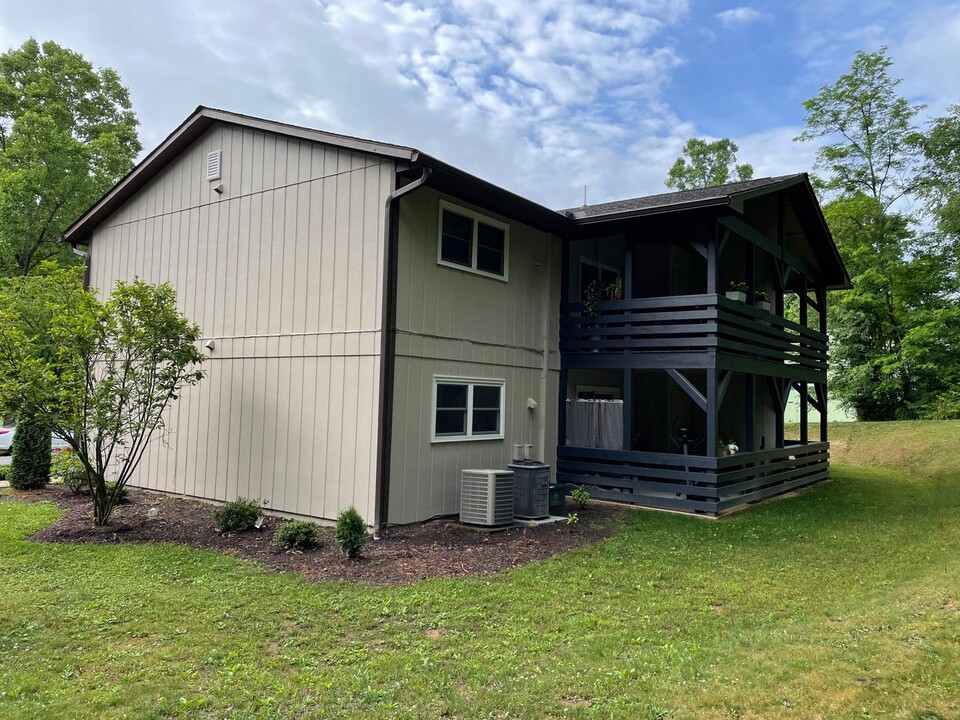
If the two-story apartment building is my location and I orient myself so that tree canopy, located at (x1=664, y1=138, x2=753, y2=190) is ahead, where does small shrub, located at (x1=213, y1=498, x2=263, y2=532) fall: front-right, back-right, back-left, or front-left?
back-left

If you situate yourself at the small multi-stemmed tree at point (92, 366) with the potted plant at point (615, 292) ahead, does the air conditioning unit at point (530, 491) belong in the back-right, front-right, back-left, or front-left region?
front-right
